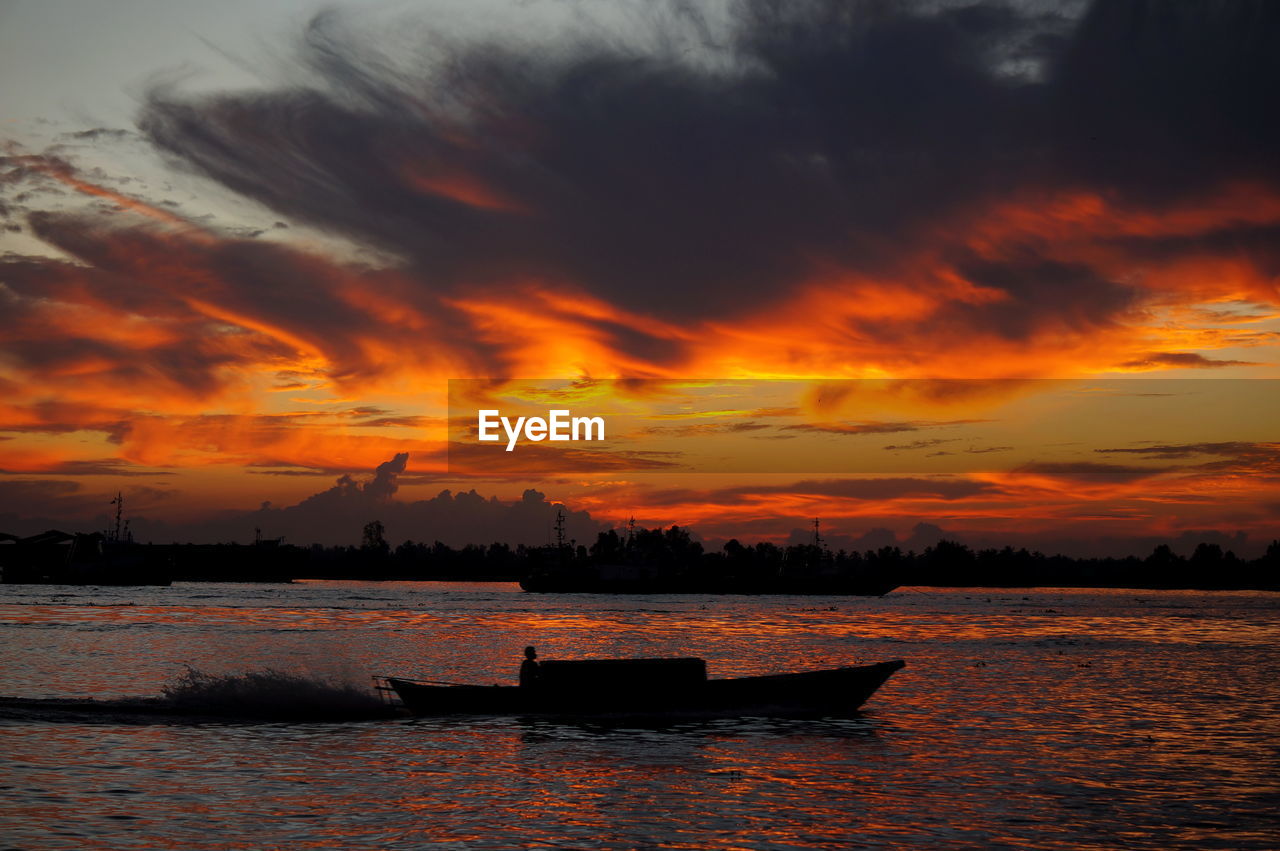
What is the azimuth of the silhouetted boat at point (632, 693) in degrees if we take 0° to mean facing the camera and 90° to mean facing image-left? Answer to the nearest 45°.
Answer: approximately 270°
